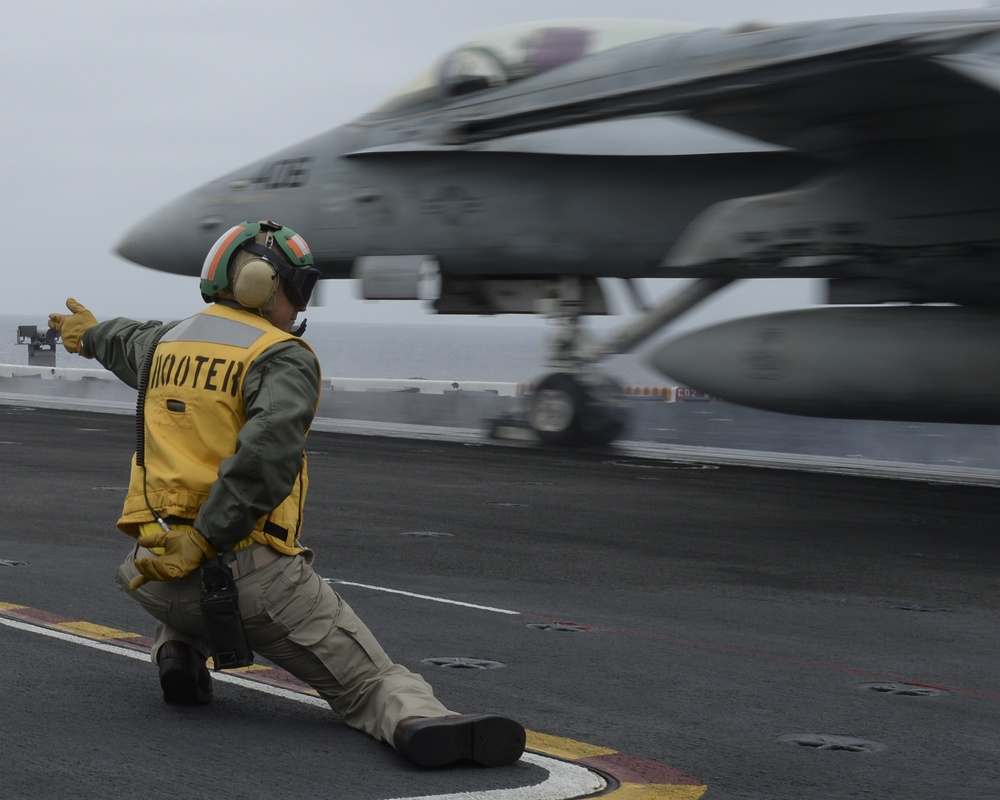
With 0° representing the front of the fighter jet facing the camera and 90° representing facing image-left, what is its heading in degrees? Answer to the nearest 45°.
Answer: approximately 90°
